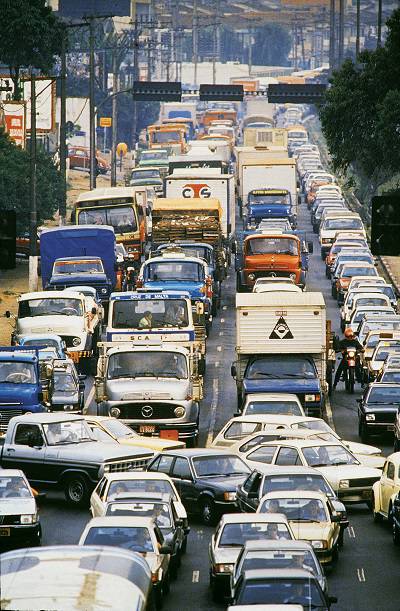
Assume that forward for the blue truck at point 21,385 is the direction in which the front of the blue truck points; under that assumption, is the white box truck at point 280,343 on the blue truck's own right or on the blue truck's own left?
on the blue truck's own left

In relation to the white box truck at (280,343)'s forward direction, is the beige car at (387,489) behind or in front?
in front

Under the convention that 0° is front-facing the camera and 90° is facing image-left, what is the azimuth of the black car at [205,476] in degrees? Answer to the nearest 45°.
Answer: approximately 315°

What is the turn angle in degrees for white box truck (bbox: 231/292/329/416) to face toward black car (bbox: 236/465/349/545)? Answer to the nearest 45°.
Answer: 0° — it already faces it

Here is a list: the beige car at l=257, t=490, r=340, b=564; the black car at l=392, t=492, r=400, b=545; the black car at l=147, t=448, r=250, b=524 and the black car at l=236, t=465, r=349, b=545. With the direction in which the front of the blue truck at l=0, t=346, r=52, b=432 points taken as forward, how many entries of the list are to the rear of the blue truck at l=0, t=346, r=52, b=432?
0

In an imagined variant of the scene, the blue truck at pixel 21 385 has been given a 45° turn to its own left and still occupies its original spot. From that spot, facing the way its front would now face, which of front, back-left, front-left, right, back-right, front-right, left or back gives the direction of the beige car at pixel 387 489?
front

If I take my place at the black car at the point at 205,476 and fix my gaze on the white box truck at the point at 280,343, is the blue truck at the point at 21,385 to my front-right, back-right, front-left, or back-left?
front-left

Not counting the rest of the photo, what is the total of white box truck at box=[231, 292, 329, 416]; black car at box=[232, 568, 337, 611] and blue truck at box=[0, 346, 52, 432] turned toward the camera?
3

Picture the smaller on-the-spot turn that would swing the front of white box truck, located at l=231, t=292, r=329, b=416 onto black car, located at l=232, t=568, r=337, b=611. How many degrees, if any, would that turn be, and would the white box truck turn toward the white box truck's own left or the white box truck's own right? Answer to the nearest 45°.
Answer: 0° — it already faces it

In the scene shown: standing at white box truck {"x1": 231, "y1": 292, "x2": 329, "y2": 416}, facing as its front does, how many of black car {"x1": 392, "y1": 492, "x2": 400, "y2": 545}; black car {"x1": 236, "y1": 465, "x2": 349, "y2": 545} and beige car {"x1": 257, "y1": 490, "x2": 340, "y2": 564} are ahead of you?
3

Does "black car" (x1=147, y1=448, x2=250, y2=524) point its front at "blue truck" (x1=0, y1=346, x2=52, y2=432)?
no

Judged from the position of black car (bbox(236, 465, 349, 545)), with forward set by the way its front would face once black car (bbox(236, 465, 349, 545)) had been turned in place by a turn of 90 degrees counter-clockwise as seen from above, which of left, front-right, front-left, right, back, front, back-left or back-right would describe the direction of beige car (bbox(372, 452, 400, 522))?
front

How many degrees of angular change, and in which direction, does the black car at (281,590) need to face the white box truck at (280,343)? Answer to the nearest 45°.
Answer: approximately 180°

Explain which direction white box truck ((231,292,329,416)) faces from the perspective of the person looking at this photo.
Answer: facing the viewer

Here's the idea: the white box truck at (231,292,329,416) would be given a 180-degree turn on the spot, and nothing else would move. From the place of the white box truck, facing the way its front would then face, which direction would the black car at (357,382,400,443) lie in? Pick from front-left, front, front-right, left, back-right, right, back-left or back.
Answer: back-right

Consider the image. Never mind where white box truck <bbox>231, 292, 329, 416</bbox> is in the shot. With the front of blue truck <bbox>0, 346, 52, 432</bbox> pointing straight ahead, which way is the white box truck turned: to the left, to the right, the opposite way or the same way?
the same way
